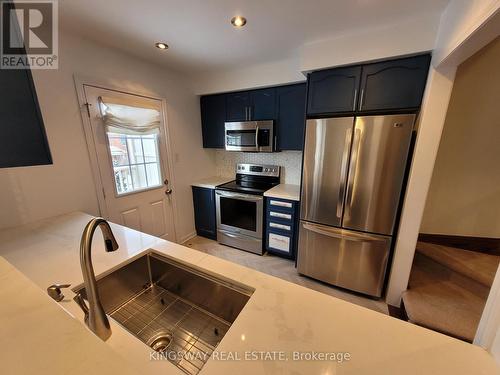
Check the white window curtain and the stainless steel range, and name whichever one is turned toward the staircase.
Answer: the white window curtain

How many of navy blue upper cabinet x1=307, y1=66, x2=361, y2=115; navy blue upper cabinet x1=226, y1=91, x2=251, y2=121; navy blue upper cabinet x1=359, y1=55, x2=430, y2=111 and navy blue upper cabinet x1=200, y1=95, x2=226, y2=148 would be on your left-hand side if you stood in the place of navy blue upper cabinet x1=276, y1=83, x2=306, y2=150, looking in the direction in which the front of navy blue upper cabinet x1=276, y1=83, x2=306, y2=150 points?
2

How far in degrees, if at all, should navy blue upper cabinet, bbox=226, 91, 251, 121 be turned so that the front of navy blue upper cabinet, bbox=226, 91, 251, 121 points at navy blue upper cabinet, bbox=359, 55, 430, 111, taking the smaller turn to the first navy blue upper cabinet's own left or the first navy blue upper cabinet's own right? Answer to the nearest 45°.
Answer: approximately 90° to the first navy blue upper cabinet's own left

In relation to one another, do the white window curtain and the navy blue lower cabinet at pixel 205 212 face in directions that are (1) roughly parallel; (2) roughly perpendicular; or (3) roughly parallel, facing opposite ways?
roughly perpendicular

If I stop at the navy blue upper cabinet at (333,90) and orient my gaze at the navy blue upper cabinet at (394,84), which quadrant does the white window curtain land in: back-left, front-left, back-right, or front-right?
back-right

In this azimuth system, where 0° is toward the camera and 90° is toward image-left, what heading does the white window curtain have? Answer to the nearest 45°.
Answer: approximately 315°

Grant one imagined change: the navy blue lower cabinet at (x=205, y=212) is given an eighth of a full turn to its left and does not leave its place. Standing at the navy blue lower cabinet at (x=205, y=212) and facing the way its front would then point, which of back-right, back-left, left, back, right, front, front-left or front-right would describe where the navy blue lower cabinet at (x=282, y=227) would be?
front-left

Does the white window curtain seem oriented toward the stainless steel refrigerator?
yes

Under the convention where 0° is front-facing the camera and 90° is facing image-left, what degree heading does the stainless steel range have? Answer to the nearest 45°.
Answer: approximately 45°

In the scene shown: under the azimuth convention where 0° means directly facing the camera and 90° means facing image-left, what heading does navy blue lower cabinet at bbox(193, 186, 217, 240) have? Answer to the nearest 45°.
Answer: approximately 45°

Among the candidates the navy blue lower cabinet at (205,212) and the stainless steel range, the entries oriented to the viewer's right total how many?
0
